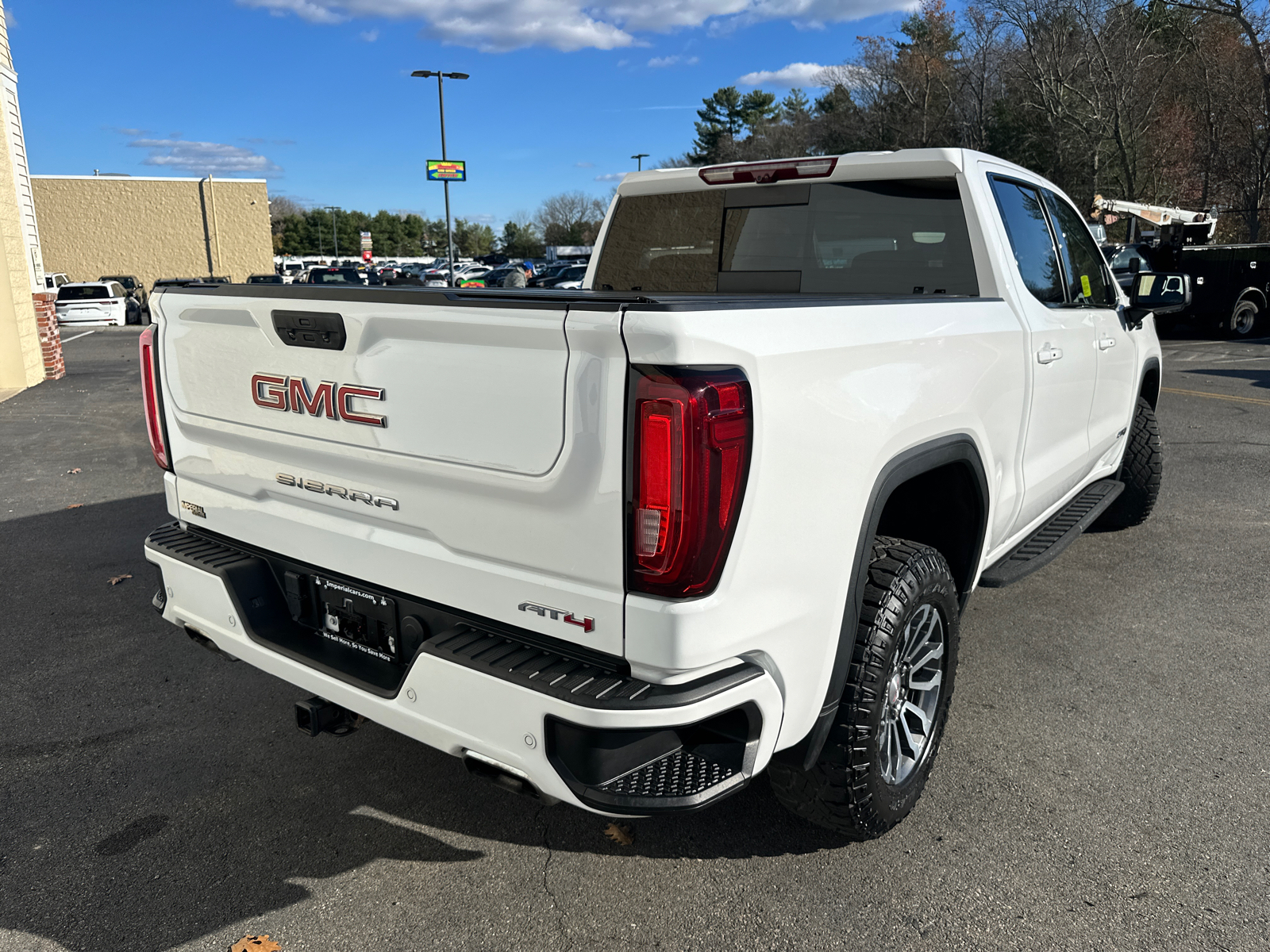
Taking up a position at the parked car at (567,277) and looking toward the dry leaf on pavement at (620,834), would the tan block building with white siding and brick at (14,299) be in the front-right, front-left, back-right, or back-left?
front-right

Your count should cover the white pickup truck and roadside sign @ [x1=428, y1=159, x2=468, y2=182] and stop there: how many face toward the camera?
1

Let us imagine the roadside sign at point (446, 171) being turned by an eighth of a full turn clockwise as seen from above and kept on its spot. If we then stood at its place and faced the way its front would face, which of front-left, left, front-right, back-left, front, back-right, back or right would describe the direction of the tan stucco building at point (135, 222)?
right

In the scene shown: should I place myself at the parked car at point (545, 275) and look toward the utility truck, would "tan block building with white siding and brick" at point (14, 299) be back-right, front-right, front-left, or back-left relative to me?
front-right

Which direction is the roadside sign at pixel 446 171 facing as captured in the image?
toward the camera

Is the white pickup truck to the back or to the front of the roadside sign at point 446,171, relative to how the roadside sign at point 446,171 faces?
to the front

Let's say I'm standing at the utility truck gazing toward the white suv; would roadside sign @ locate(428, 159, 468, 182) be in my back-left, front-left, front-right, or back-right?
front-right

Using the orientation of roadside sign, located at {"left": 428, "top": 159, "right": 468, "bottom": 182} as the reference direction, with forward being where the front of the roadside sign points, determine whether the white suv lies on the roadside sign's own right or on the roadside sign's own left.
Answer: on the roadside sign's own right

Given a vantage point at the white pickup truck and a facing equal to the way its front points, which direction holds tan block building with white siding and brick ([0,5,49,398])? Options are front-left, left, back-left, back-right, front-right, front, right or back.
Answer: left

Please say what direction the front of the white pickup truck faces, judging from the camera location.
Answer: facing away from the viewer and to the right of the viewer

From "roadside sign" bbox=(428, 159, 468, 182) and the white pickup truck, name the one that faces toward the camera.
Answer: the roadside sign

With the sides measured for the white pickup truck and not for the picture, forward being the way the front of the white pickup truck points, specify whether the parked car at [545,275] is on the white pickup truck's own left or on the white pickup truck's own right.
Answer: on the white pickup truck's own left

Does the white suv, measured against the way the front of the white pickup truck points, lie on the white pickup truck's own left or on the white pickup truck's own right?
on the white pickup truck's own left

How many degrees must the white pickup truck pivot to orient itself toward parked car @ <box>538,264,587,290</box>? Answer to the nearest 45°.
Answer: approximately 45° to its left

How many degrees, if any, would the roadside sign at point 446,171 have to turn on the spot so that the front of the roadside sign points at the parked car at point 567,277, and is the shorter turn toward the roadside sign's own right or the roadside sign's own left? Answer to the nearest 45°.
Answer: approximately 135° to the roadside sign's own left
